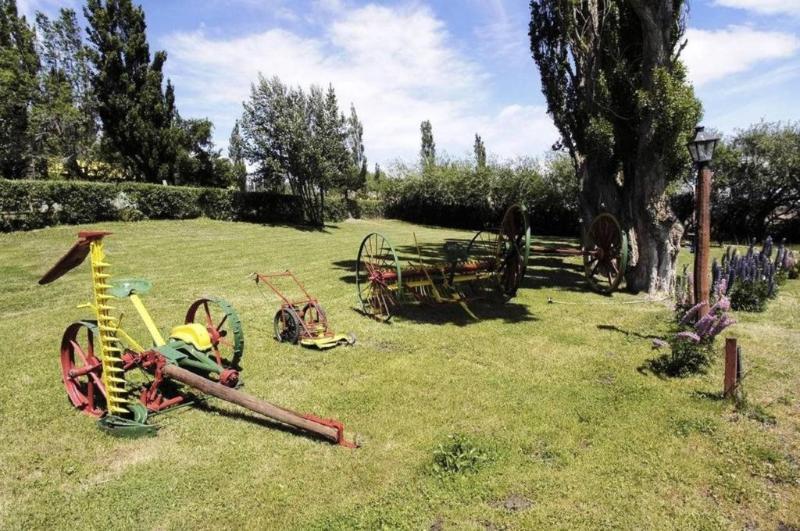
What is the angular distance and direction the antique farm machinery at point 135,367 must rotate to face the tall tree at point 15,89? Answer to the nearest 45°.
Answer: approximately 135° to its left

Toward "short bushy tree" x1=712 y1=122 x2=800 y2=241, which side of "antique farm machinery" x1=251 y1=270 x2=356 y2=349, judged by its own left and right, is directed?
left

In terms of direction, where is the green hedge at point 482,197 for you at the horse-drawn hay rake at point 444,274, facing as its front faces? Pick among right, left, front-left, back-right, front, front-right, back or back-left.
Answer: back-left

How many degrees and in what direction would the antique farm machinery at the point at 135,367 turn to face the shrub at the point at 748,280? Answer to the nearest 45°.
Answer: approximately 45° to its left

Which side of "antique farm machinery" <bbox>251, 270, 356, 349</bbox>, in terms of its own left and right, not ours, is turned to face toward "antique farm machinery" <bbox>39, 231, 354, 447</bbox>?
right

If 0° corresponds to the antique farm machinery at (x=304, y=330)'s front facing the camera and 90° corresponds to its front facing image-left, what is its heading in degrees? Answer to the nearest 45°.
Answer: approximately 315°

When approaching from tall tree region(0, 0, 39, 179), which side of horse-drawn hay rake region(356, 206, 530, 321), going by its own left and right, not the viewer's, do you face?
back

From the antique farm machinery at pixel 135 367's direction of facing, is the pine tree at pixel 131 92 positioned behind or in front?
behind
